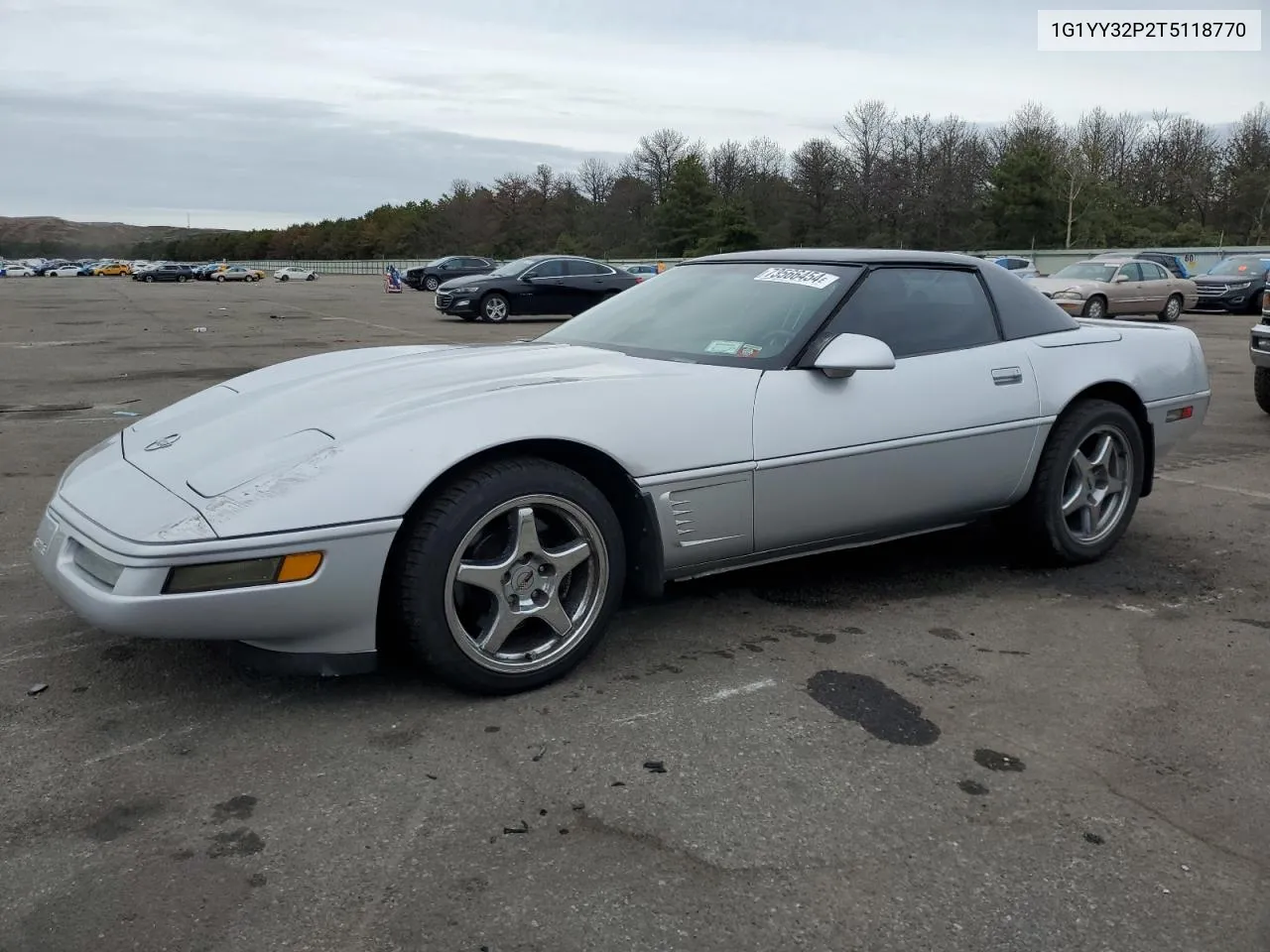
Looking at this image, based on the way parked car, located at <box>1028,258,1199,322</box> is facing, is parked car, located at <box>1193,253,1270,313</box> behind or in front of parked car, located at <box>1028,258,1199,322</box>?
behind

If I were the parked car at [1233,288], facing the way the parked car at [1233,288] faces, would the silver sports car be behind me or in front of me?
in front

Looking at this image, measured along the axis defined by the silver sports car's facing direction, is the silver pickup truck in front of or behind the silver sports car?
behind

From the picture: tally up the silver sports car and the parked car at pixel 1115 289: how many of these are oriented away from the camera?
0

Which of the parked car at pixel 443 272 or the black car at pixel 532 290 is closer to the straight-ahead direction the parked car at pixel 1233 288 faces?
the black car

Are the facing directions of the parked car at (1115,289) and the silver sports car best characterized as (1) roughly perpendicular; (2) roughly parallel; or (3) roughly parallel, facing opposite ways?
roughly parallel

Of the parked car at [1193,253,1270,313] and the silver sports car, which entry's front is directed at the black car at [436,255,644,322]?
the parked car

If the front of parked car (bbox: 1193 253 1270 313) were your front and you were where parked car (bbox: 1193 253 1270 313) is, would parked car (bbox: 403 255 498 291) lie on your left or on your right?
on your right

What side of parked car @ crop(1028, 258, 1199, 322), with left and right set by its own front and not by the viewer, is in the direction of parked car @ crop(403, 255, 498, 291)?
right

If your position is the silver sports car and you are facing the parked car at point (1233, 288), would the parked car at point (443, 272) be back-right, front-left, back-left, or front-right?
front-left

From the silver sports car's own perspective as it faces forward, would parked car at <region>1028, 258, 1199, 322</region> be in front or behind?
behind

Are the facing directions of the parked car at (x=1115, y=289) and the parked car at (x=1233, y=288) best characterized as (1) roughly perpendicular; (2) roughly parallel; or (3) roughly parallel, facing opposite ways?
roughly parallel

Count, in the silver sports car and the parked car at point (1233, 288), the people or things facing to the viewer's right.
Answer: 0

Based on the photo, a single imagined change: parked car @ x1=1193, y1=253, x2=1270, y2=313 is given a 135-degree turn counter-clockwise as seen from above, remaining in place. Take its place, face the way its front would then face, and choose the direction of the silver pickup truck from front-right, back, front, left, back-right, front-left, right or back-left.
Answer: right

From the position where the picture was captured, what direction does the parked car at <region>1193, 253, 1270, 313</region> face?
facing the viewer and to the left of the viewer

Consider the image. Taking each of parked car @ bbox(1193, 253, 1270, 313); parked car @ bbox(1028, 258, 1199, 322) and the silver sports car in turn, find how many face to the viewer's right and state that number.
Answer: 0

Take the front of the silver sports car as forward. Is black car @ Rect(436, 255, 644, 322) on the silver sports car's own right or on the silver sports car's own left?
on the silver sports car's own right
